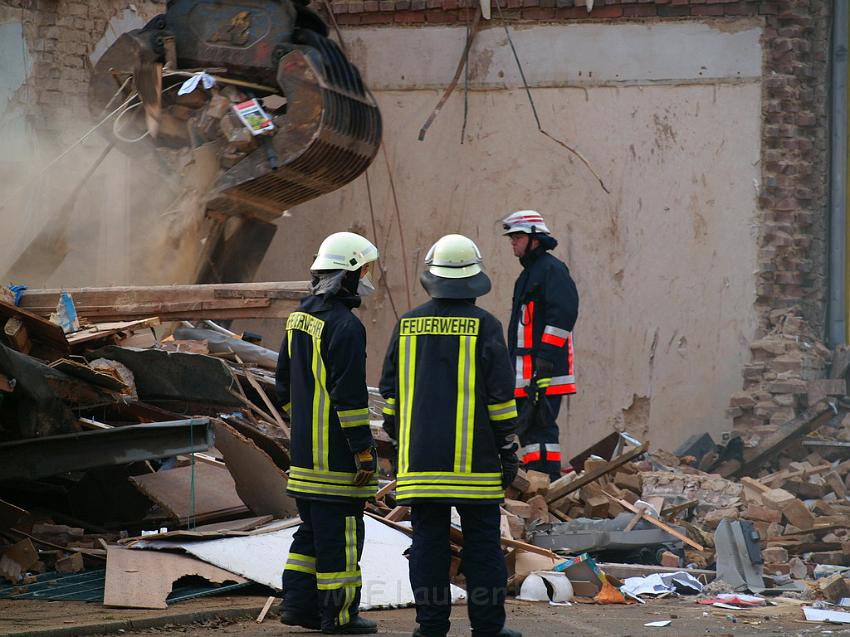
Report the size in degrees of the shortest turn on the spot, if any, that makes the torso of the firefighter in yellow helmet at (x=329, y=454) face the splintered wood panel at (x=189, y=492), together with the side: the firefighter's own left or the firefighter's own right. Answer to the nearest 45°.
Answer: approximately 90° to the firefighter's own left

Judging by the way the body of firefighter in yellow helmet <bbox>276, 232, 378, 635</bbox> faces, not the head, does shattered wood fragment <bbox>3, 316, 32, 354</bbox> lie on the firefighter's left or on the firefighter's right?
on the firefighter's left

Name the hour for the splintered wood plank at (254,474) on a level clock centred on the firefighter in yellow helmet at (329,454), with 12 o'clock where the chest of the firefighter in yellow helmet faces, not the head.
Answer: The splintered wood plank is roughly at 10 o'clock from the firefighter in yellow helmet.

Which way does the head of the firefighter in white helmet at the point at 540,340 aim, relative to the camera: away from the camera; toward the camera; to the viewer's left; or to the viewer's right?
to the viewer's left

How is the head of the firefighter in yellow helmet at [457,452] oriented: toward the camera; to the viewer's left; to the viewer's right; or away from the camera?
away from the camera

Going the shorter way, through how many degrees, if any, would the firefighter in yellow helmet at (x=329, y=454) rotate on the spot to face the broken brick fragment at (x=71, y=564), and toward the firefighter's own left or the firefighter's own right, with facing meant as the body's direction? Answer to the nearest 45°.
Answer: approximately 90° to the firefighter's own left

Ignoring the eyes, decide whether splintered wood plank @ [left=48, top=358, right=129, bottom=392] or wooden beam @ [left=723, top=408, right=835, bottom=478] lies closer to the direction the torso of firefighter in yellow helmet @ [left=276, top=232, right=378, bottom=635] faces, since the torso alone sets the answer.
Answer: the wooden beam

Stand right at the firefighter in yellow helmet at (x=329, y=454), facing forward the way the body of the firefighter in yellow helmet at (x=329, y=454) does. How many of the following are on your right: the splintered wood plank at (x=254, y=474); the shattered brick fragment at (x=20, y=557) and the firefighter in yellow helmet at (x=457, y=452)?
1
